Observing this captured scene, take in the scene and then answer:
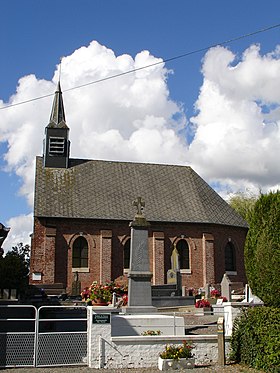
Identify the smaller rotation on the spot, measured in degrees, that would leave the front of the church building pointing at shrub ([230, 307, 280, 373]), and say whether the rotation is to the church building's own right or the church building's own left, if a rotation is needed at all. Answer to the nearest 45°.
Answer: approximately 90° to the church building's own left

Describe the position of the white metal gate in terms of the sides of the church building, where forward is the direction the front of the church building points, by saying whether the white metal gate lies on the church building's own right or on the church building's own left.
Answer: on the church building's own left

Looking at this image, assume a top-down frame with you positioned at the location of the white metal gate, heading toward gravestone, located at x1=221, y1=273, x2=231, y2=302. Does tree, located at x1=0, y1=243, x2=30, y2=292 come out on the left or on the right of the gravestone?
left

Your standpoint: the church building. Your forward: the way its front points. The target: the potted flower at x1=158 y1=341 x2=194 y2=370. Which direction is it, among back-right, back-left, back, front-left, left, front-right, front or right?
left

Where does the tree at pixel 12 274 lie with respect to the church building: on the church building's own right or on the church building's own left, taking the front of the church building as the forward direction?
on the church building's own left

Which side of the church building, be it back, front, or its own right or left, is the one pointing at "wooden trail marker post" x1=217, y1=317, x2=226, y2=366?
left

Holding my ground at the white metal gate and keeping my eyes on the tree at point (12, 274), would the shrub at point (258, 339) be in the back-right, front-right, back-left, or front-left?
back-right

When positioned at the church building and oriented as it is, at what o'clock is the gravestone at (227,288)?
The gravestone is roughly at 8 o'clock from the church building.

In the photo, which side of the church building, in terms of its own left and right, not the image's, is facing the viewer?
left

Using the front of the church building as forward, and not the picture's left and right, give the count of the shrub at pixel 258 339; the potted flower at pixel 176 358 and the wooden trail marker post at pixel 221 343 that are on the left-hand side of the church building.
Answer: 3

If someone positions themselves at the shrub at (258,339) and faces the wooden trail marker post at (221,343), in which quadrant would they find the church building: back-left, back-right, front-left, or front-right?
front-right

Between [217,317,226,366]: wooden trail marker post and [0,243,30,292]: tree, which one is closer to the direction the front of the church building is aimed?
the tree
